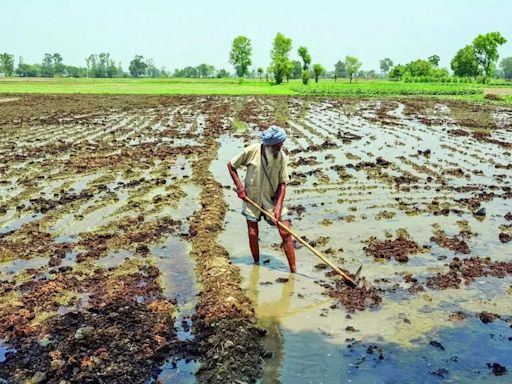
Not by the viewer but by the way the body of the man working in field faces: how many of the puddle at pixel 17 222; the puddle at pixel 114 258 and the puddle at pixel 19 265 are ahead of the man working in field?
0

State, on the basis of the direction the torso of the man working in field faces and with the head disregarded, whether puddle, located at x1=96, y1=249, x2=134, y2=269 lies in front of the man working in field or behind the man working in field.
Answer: behind

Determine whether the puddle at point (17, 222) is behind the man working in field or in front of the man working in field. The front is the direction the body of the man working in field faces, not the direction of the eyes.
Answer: behind

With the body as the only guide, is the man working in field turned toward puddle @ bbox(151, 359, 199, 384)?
no

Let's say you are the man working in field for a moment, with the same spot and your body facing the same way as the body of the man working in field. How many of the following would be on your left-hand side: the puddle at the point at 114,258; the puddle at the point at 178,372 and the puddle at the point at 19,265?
0

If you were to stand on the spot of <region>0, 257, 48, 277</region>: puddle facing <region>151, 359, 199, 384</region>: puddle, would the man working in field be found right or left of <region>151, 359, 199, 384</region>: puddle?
left

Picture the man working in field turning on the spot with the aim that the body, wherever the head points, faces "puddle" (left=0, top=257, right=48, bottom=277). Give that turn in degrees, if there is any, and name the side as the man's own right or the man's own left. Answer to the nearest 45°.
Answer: approximately 135° to the man's own right

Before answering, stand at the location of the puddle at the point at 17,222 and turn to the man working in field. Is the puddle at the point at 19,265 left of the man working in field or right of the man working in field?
right

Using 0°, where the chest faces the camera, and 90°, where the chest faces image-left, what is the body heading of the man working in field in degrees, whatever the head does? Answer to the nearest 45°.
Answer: approximately 315°
